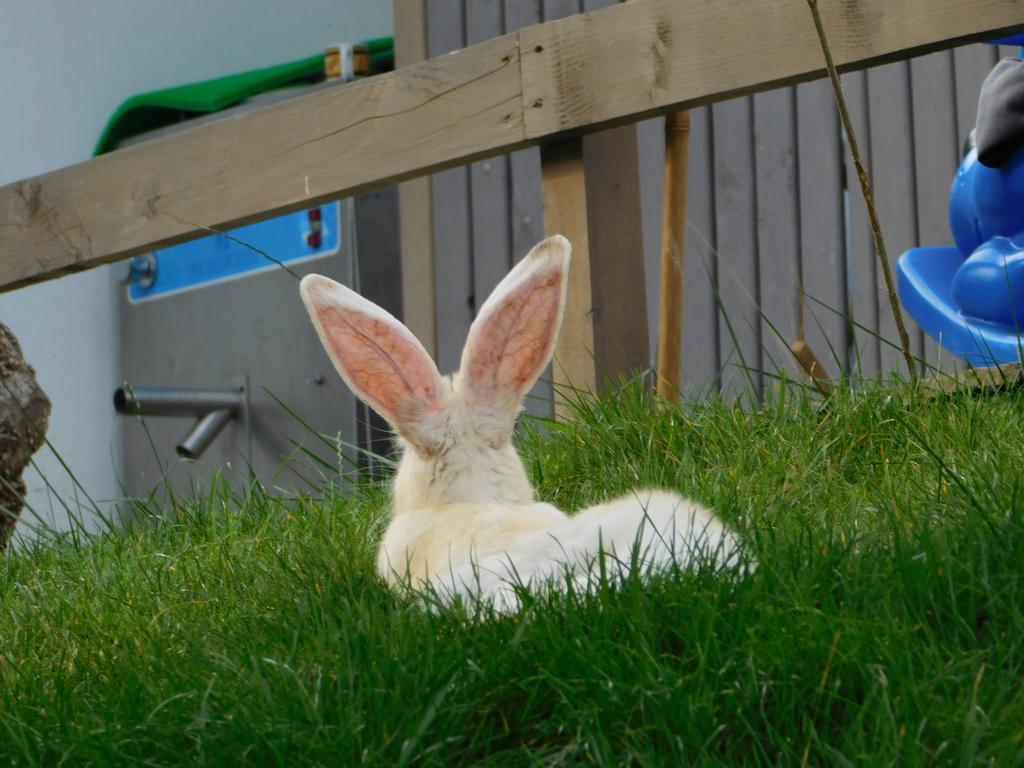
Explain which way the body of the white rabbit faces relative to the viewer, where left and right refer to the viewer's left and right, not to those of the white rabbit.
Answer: facing away from the viewer and to the left of the viewer

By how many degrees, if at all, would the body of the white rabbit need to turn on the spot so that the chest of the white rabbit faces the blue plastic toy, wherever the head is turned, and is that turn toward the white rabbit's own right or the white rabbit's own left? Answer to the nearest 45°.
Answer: approximately 90° to the white rabbit's own right

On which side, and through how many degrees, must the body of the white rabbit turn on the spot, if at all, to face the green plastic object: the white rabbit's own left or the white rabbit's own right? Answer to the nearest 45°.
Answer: approximately 45° to the white rabbit's own right

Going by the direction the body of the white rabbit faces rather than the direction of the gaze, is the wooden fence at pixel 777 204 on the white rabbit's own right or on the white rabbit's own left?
on the white rabbit's own right
